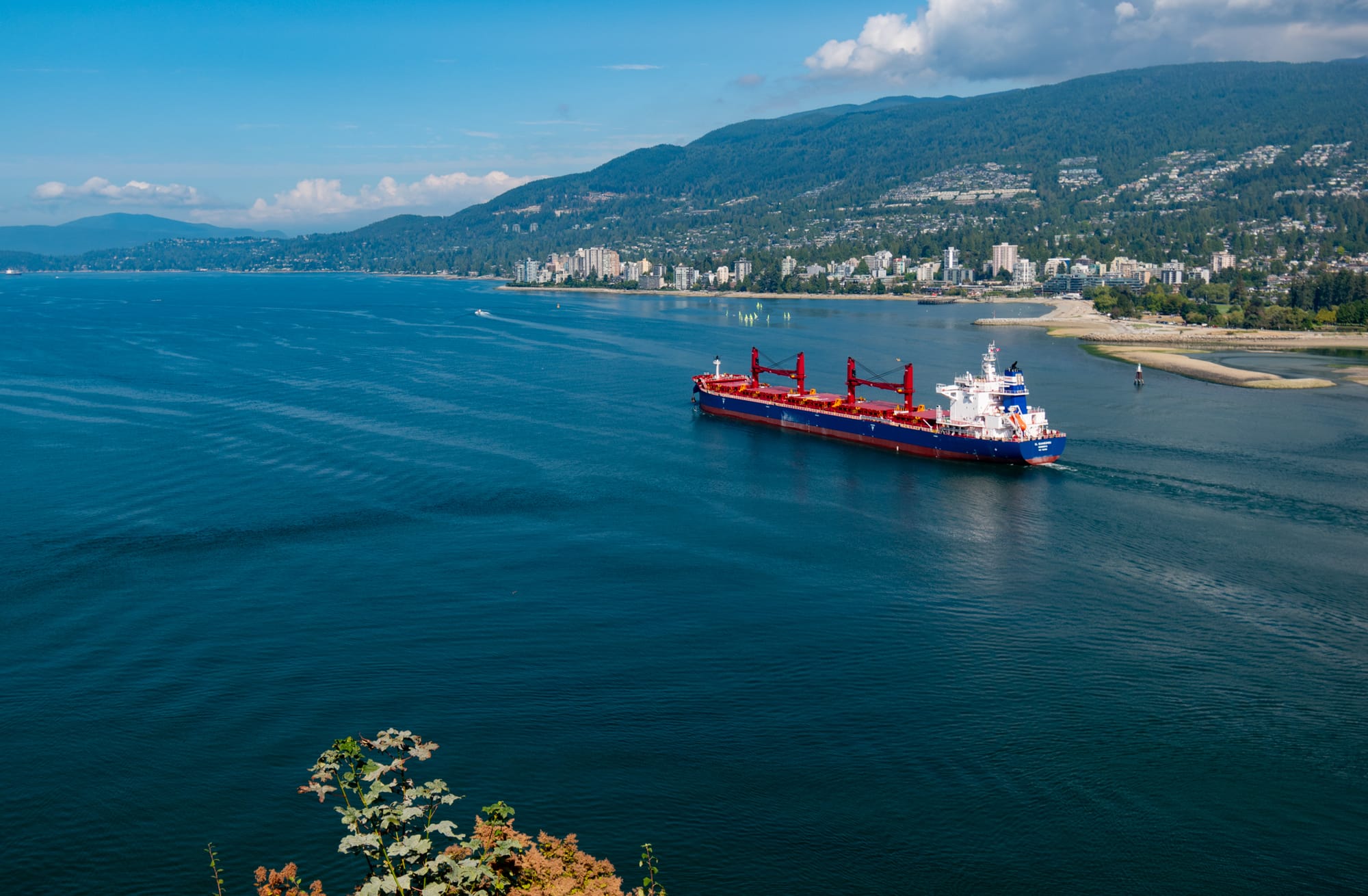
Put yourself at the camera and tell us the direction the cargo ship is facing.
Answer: facing away from the viewer and to the left of the viewer

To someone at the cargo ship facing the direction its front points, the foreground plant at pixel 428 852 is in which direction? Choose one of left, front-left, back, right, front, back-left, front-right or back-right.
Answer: back-left
